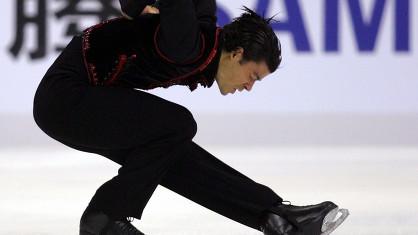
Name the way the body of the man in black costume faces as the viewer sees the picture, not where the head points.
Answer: to the viewer's right
